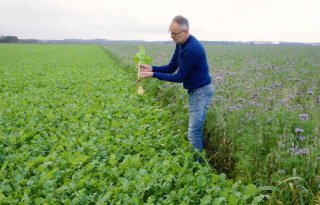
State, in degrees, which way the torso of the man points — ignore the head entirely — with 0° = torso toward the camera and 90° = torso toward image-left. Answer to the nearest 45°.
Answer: approximately 90°
